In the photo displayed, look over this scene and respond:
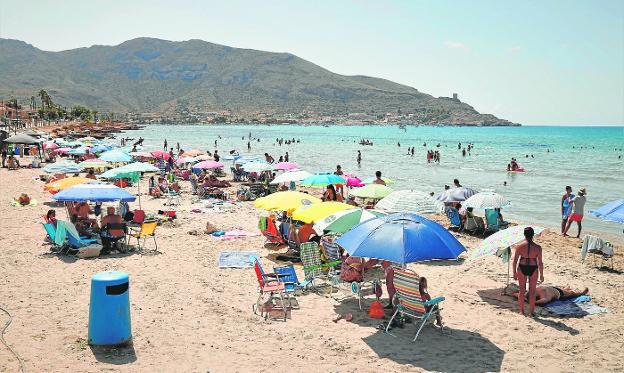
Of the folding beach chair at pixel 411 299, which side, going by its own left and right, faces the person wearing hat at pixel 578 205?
front

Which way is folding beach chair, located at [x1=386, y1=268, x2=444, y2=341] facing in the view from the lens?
facing away from the viewer and to the right of the viewer

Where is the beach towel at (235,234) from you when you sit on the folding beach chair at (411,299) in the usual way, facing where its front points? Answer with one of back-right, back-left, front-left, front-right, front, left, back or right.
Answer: left
